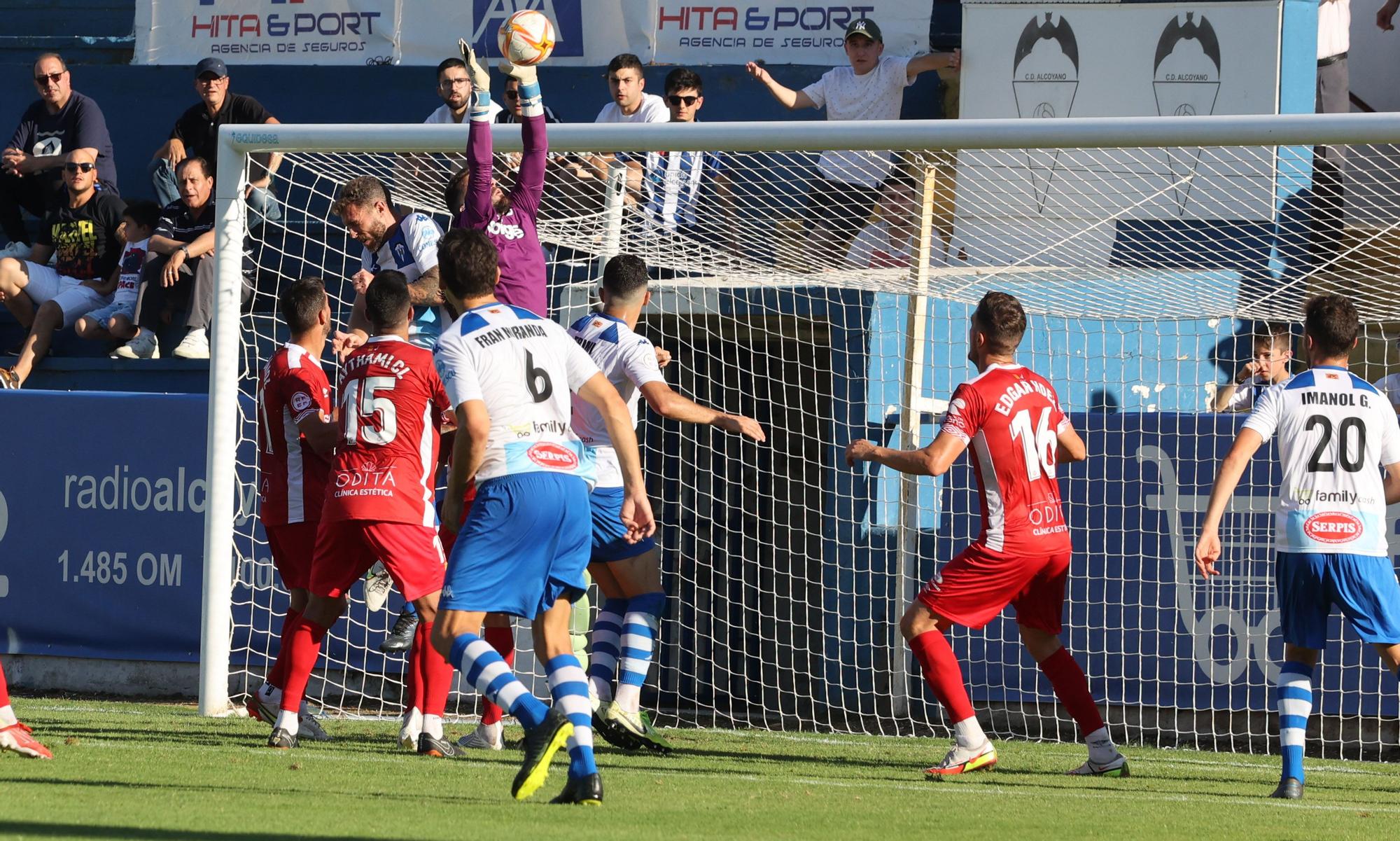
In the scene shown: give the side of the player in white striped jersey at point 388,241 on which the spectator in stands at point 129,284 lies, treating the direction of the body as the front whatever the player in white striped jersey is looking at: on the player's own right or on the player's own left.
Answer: on the player's own right

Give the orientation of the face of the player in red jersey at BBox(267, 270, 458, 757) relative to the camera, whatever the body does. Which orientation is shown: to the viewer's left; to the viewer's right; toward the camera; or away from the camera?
away from the camera

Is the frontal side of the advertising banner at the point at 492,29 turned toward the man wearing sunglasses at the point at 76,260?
no

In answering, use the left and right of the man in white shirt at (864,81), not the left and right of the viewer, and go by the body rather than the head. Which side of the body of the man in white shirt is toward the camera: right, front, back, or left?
front

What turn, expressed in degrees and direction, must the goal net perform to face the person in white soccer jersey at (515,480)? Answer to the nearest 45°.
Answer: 0° — it already faces them

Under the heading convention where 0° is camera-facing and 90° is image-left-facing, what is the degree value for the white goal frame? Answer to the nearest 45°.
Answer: approximately 0°

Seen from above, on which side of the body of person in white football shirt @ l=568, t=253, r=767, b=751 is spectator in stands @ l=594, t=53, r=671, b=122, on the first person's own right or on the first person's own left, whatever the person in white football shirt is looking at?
on the first person's own left

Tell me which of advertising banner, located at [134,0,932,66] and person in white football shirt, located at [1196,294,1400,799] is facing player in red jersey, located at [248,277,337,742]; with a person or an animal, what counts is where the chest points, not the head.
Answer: the advertising banner

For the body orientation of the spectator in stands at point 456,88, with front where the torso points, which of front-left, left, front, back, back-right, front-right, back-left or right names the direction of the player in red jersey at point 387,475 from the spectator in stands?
front

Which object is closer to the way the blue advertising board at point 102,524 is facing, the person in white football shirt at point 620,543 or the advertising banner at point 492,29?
the person in white football shirt

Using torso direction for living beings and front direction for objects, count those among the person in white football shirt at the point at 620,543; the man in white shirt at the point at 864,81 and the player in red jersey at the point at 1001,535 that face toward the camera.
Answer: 1

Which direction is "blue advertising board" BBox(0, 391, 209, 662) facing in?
toward the camera

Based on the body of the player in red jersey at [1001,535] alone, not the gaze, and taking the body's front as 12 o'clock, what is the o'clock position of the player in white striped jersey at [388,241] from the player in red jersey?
The player in white striped jersey is roughly at 11 o'clock from the player in red jersey.

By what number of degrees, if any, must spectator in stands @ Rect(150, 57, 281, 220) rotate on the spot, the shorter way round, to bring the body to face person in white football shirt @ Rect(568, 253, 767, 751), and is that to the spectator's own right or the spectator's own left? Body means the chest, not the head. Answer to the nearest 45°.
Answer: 0° — they already face them

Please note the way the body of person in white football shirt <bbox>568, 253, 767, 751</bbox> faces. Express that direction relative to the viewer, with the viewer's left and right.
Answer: facing away from the viewer and to the right of the viewer

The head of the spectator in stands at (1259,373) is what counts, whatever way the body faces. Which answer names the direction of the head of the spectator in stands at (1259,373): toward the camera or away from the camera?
toward the camera
